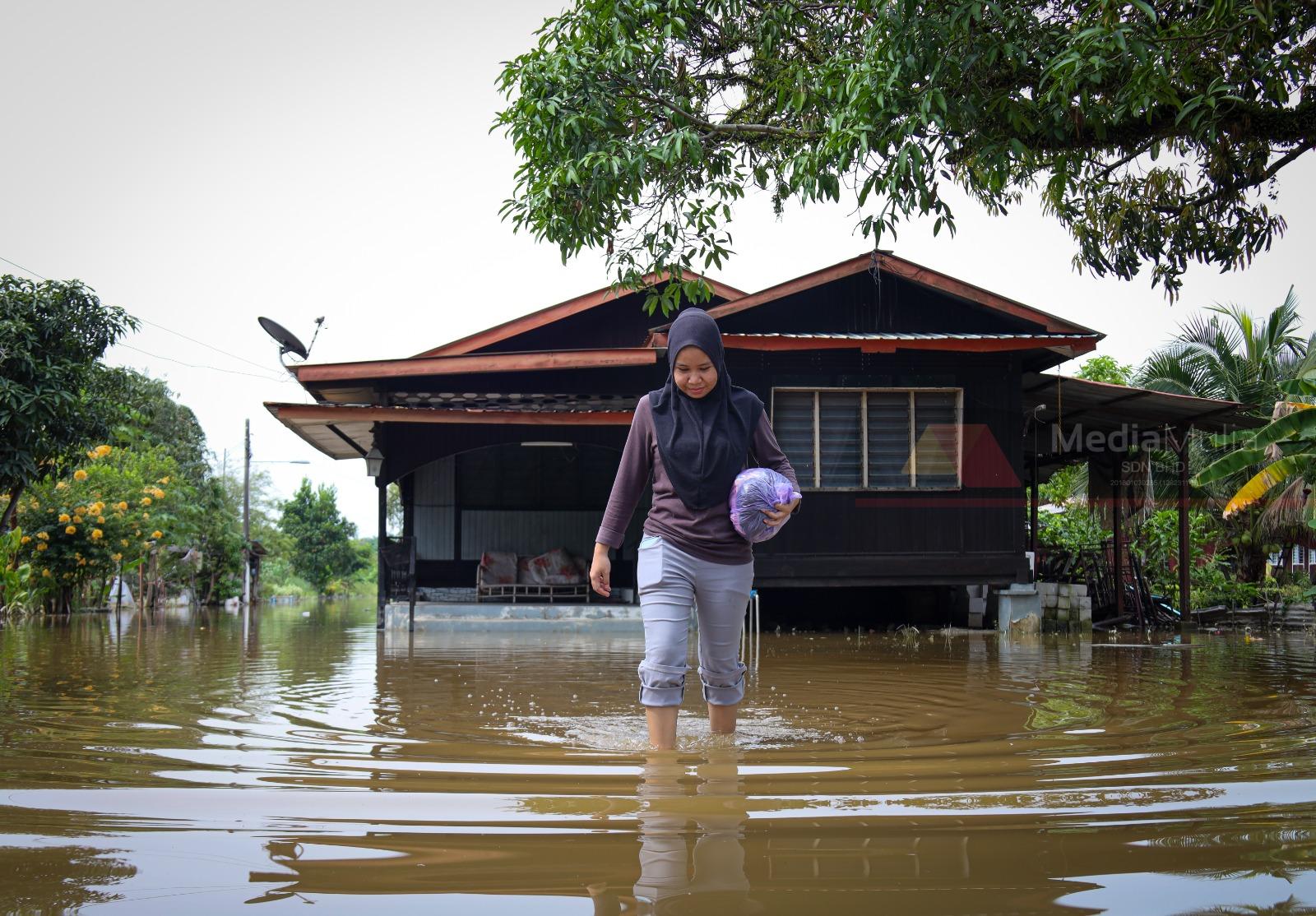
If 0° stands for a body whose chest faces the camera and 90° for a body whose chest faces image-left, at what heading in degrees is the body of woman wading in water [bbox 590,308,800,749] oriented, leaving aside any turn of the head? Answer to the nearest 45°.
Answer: approximately 0°

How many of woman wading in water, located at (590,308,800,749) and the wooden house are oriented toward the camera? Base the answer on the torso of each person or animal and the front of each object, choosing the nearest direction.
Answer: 2

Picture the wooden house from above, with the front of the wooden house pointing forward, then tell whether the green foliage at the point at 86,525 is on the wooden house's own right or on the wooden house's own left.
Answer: on the wooden house's own right

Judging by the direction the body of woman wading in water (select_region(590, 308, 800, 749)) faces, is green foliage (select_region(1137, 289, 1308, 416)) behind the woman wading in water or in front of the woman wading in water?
behind

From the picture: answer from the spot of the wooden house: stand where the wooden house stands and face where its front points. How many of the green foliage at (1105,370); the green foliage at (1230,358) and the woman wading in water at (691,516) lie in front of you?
1

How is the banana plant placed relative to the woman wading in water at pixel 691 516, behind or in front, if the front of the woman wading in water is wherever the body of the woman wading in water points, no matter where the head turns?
behind

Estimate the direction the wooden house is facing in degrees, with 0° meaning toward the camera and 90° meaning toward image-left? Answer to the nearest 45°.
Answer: approximately 0°
